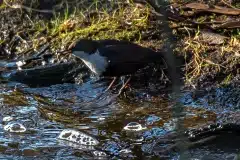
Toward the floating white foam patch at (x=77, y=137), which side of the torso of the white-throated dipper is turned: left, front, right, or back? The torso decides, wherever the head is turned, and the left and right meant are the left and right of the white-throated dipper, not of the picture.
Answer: left

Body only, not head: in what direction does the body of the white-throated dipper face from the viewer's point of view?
to the viewer's left
